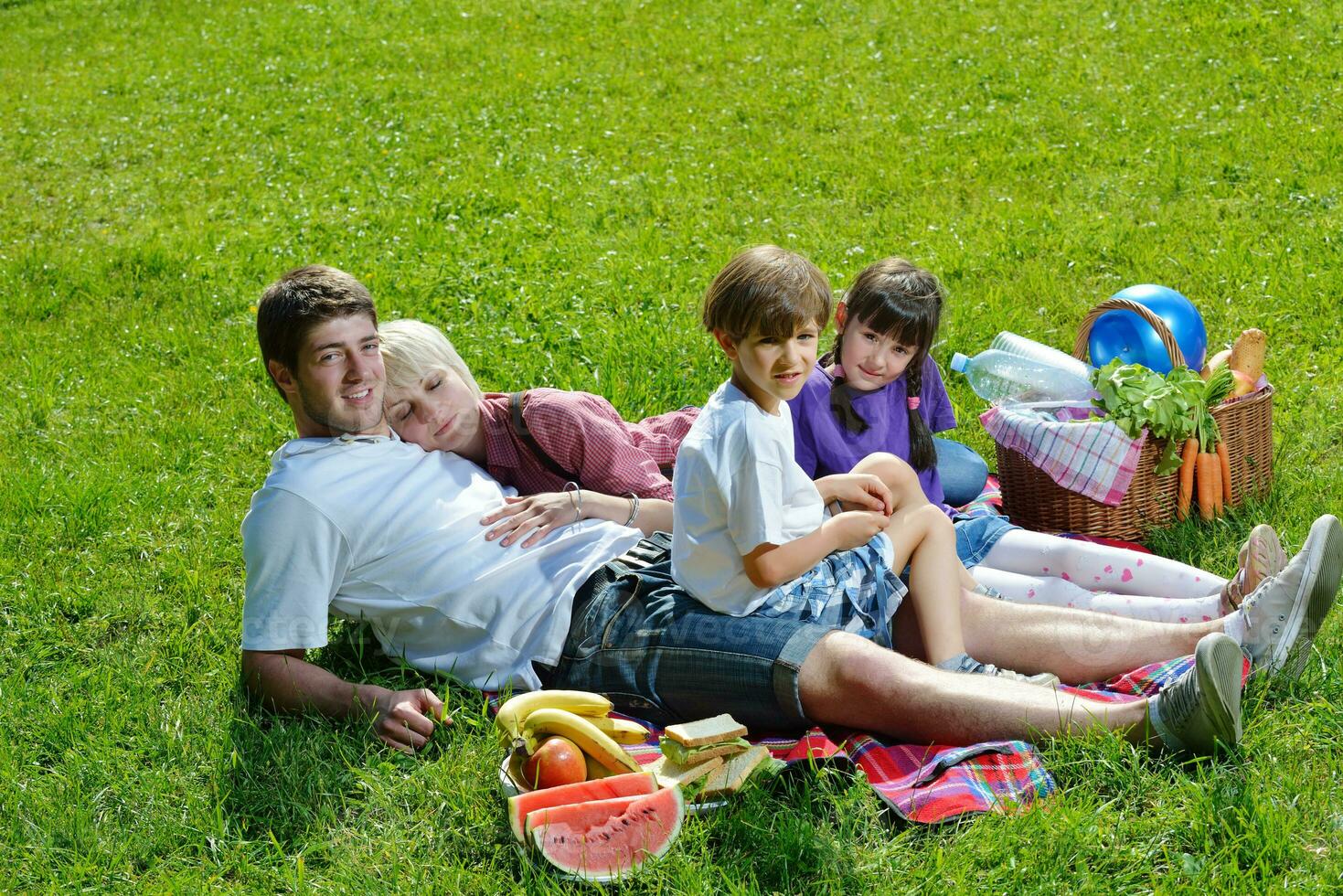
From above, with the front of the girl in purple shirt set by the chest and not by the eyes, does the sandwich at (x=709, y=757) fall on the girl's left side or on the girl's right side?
on the girl's right side

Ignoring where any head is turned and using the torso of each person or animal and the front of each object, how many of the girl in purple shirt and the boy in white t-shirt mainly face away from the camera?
0

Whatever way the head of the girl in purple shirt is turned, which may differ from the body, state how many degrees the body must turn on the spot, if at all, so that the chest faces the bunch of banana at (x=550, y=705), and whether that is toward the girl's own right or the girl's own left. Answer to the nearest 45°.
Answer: approximately 90° to the girl's own right

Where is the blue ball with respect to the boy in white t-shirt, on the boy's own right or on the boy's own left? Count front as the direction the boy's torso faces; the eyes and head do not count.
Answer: on the boy's own left

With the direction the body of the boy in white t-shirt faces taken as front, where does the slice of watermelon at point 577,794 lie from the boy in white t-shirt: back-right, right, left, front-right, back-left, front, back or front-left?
back-right

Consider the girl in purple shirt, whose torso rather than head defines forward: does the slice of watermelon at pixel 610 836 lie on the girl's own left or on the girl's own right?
on the girl's own right

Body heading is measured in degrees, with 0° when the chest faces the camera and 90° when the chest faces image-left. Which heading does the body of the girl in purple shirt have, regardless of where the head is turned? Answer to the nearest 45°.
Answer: approximately 315°

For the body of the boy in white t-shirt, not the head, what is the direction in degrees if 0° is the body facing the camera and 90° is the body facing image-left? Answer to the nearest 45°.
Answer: approximately 270°

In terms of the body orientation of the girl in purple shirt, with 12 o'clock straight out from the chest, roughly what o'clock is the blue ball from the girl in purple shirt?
The blue ball is roughly at 9 o'clock from the girl in purple shirt.

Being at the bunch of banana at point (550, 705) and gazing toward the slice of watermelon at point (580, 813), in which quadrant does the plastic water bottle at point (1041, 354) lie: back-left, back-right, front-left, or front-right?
back-left
